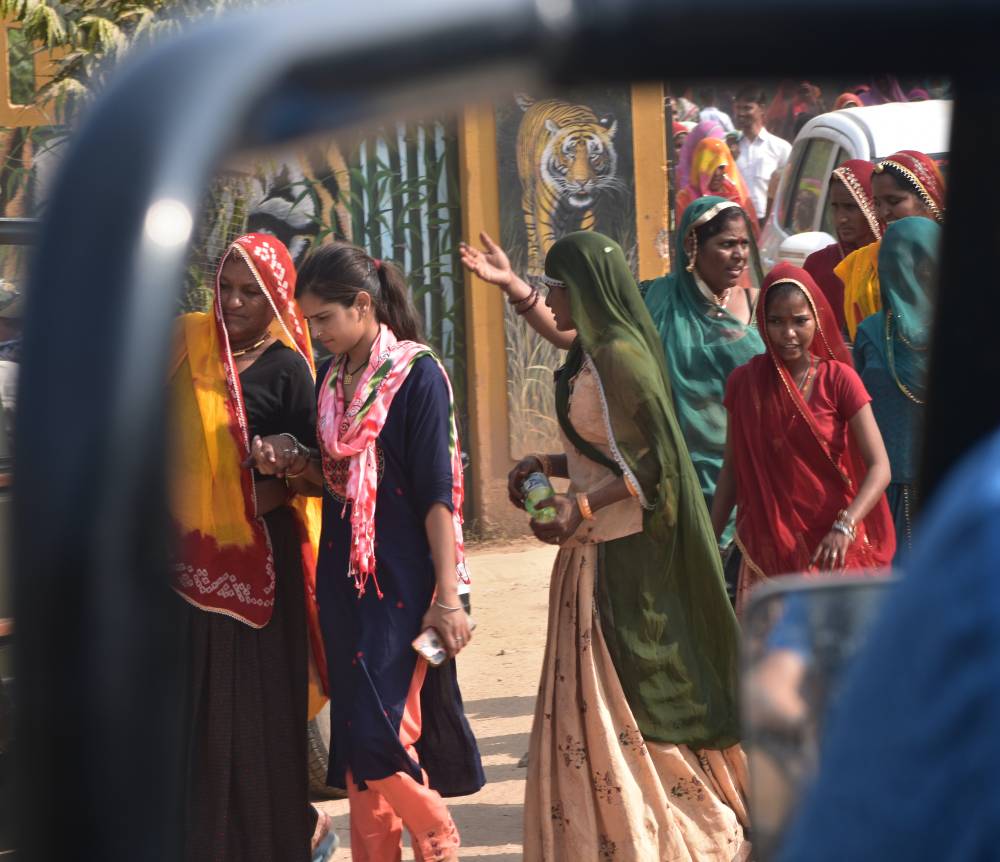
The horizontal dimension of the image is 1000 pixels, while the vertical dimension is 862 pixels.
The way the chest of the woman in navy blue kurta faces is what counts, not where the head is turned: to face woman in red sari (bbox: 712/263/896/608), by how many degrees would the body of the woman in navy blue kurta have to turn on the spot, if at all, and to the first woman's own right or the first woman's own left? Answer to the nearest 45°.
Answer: approximately 135° to the first woman's own left

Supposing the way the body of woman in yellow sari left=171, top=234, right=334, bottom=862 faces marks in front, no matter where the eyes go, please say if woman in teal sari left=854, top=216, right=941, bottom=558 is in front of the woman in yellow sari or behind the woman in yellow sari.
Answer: behind

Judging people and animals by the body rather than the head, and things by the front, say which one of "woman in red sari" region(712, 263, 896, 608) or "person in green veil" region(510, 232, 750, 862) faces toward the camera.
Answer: the woman in red sari

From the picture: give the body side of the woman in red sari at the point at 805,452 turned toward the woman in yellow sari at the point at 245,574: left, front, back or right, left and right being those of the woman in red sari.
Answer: right

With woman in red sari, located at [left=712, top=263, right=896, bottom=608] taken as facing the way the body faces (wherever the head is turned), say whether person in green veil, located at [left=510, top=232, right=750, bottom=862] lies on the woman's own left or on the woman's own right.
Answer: on the woman's own right

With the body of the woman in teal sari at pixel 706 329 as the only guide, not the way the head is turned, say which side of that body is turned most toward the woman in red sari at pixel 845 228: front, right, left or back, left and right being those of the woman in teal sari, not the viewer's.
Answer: left

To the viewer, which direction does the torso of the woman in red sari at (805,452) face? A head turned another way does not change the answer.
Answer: toward the camera

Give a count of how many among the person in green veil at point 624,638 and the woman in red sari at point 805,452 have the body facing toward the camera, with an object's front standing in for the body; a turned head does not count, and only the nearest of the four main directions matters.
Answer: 1

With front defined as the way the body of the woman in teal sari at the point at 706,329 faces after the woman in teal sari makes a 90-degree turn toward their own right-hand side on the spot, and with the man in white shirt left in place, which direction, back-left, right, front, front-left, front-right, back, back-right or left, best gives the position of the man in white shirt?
back-right

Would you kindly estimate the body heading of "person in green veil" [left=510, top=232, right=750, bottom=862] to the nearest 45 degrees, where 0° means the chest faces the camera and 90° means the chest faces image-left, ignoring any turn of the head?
approximately 90°

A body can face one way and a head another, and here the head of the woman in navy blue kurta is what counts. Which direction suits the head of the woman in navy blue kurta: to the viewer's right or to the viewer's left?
to the viewer's left

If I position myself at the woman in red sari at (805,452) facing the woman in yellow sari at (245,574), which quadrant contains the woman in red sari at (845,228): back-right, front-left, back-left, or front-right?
back-right

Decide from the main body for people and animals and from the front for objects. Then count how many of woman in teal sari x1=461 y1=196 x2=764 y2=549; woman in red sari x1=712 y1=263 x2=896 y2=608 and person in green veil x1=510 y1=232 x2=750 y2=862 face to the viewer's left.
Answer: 1
